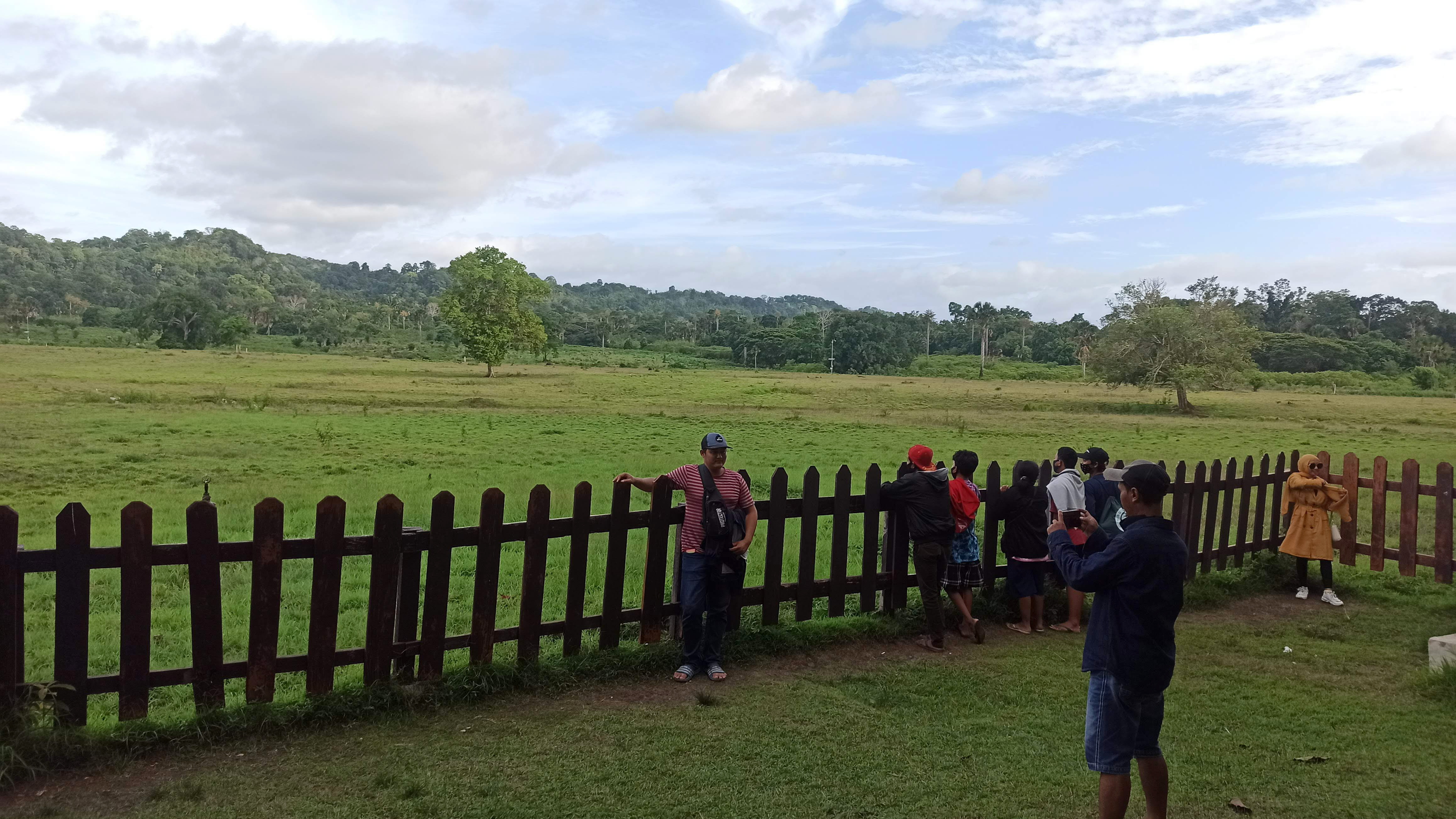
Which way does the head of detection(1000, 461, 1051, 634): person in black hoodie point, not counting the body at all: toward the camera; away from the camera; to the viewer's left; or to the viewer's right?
away from the camera

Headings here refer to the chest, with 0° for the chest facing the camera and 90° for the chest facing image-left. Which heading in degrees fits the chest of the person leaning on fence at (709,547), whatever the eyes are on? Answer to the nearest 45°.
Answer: approximately 0°

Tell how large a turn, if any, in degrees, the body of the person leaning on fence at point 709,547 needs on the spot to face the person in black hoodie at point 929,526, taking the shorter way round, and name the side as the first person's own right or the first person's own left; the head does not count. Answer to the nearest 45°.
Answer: approximately 135° to the first person's own left

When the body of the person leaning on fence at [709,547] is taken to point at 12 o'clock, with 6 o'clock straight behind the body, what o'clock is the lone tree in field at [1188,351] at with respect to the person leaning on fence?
The lone tree in field is roughly at 7 o'clock from the person leaning on fence.

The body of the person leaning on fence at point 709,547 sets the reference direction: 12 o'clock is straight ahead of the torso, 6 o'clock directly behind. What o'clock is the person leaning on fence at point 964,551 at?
the person leaning on fence at point 964,551 is roughly at 8 o'clock from the person leaning on fence at point 709,547.

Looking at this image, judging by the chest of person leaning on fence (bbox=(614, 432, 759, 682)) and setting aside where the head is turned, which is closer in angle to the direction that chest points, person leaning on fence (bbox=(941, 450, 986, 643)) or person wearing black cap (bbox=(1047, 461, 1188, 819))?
the person wearing black cap

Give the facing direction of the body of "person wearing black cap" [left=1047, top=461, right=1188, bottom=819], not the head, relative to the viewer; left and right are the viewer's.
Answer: facing away from the viewer and to the left of the viewer

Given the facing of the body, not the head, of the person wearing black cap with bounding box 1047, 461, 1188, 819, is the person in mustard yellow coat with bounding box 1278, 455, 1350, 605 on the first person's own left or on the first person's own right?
on the first person's own right

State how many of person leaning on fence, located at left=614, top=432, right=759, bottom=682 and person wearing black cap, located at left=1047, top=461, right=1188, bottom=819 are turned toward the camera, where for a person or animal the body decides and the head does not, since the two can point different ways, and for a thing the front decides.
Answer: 1
